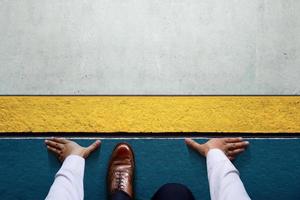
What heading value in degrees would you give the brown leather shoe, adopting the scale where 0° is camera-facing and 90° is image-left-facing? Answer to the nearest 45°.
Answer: approximately 180°
